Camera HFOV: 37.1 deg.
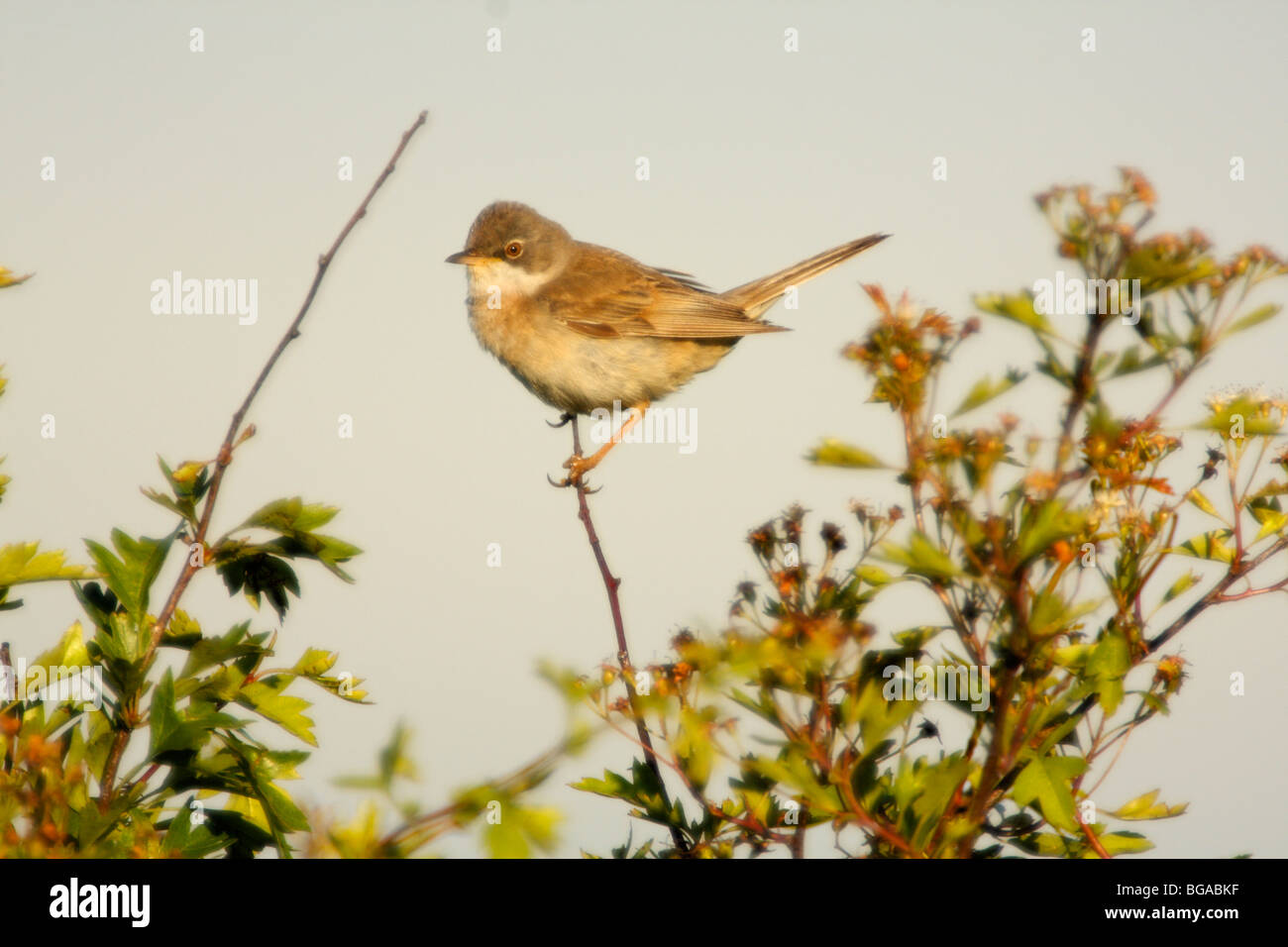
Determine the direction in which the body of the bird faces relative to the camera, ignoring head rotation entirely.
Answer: to the viewer's left
